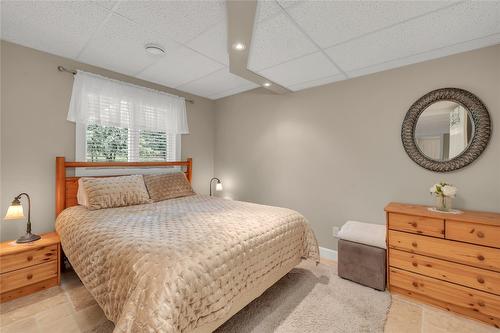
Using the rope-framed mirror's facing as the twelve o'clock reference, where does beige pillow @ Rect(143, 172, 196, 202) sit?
The beige pillow is roughly at 2 o'clock from the rope-framed mirror.

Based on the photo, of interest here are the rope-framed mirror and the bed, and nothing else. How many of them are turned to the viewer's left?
0

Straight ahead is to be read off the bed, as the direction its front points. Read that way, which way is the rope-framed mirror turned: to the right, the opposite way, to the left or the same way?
to the right

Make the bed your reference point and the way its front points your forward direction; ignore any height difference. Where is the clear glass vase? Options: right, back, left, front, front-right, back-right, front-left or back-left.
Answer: front-left

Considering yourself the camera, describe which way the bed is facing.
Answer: facing the viewer and to the right of the viewer

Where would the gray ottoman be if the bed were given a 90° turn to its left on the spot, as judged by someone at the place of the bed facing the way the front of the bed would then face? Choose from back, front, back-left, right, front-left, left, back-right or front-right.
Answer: front-right

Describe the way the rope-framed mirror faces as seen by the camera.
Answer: facing the viewer

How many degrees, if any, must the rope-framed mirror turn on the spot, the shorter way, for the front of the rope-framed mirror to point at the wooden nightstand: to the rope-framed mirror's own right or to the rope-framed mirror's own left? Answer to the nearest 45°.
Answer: approximately 45° to the rope-framed mirror's own right
